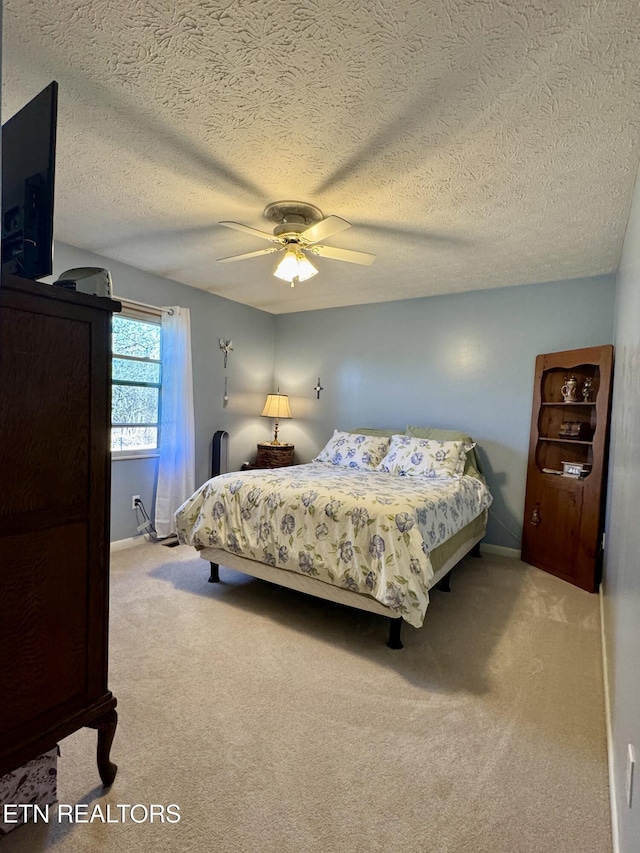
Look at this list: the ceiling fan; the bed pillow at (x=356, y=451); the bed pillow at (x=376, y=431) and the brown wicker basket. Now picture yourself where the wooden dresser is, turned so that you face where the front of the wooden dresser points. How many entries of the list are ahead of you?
4

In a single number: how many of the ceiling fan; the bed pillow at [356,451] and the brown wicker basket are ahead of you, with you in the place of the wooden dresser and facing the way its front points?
3

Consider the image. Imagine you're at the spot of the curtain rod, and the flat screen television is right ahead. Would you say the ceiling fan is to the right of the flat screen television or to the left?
left

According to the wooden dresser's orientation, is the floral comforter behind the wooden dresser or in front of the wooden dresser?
in front

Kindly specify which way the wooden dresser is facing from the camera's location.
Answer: facing away from the viewer and to the right of the viewer

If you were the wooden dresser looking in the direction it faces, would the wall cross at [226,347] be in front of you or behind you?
in front

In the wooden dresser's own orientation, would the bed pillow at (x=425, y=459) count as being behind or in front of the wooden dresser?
in front

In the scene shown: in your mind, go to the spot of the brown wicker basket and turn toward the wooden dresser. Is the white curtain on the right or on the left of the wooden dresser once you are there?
right

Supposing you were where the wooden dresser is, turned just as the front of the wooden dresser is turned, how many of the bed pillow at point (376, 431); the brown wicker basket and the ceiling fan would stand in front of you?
3
